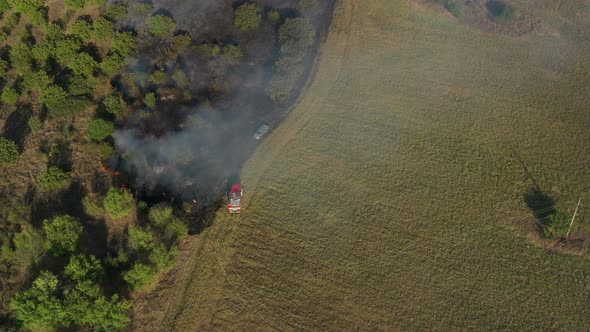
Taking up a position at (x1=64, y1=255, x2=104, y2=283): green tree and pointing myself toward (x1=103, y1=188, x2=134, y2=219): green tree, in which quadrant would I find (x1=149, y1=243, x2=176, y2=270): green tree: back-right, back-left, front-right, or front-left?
front-right

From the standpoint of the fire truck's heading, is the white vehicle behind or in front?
in front

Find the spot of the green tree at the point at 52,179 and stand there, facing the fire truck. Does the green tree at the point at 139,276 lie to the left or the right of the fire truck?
right

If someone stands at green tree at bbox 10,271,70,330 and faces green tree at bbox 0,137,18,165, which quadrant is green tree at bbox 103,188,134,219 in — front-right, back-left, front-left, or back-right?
front-right

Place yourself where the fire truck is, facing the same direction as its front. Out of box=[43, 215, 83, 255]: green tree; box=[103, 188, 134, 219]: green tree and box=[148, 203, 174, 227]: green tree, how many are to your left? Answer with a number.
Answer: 3

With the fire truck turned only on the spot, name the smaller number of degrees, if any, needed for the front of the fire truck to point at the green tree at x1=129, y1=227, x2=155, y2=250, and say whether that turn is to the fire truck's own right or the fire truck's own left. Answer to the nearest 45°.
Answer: approximately 90° to the fire truck's own left

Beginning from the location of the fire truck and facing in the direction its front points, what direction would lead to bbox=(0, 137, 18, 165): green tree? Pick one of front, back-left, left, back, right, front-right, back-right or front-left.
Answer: front-left

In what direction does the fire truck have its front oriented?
away from the camera

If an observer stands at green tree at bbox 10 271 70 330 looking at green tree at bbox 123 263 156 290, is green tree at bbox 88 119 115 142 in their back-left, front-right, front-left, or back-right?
front-left

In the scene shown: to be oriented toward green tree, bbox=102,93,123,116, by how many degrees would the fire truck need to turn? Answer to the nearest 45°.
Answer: approximately 45° to its left

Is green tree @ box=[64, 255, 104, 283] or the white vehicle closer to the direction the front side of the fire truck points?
the white vehicle

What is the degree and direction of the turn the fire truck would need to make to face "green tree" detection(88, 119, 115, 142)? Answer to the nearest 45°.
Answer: approximately 45° to its left

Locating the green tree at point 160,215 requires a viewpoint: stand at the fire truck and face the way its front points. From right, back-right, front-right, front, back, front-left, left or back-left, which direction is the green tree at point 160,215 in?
left

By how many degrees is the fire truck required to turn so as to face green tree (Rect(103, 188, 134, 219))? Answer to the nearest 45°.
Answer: approximately 90° to its left
